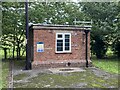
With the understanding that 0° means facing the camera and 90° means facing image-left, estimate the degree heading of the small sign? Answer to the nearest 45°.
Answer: approximately 0°

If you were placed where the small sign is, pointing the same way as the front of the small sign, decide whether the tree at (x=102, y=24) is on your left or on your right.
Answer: on your left
